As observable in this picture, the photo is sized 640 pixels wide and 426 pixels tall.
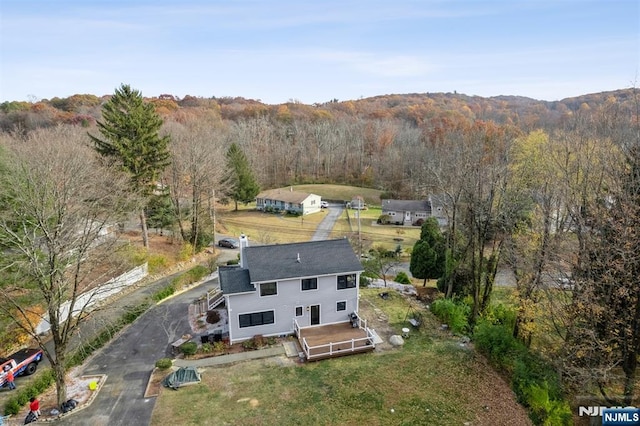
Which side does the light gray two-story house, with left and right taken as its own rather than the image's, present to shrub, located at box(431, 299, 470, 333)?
right

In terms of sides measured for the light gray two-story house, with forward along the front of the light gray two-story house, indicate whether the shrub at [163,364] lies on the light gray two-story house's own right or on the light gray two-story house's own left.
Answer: on the light gray two-story house's own left

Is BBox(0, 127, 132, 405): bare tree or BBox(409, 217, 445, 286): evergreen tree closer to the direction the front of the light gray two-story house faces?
the evergreen tree

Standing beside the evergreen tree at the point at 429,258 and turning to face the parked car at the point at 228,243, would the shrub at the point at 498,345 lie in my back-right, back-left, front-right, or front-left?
back-left

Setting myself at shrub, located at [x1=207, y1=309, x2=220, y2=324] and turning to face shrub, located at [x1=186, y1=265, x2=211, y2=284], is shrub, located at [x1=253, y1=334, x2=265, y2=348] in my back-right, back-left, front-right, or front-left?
back-right

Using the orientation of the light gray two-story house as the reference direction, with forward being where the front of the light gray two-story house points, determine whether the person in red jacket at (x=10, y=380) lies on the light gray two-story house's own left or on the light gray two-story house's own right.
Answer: on the light gray two-story house's own left

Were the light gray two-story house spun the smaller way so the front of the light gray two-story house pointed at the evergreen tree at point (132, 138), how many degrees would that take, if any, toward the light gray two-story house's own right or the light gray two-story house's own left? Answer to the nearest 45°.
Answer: approximately 45° to the light gray two-story house's own left

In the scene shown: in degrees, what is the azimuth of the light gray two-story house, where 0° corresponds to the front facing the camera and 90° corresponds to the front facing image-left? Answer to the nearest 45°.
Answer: approximately 180°

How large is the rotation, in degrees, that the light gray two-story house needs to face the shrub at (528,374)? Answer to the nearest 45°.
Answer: approximately 135° to its right

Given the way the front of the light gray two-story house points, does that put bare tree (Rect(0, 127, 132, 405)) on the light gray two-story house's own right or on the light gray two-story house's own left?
on the light gray two-story house's own left

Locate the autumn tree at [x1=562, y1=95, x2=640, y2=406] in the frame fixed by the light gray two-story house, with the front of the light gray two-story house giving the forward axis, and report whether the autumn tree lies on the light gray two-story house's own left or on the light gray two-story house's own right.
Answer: on the light gray two-story house's own right

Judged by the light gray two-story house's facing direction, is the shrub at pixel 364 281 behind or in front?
in front
